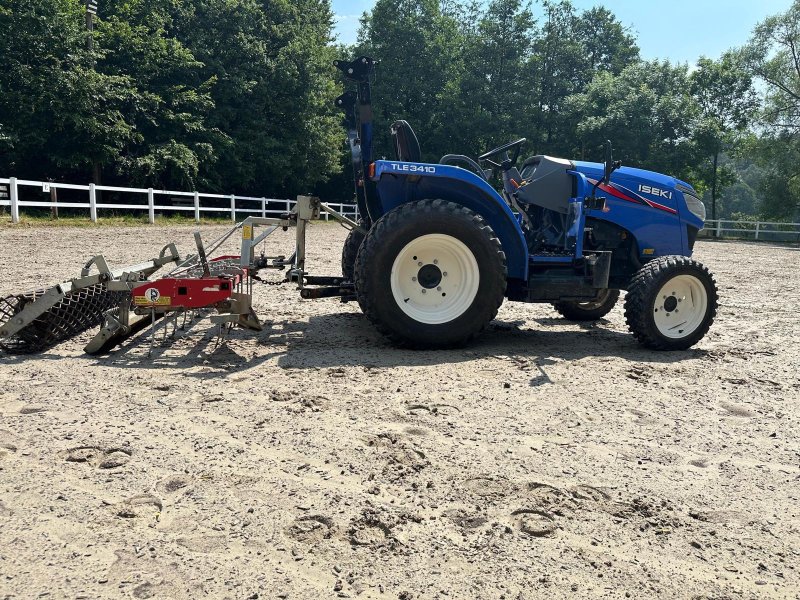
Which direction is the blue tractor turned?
to the viewer's right

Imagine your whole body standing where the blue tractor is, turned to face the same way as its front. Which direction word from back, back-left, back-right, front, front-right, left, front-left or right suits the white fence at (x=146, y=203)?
back-left

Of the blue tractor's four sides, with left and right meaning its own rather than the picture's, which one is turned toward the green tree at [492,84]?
left

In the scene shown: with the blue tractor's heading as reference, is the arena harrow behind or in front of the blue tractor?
behind

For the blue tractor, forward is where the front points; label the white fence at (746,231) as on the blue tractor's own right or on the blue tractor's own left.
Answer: on the blue tractor's own left

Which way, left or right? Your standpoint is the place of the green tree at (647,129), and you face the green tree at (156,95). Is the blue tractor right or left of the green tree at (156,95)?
left

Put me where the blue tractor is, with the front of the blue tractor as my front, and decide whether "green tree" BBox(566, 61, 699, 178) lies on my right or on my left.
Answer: on my left

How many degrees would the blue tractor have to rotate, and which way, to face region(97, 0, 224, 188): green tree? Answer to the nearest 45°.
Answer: approximately 135° to its left

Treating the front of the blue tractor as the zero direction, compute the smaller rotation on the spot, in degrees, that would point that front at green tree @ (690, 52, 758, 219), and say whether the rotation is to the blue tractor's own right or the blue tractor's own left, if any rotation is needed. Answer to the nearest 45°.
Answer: approximately 90° to the blue tractor's own left
